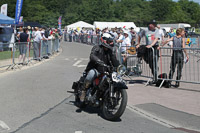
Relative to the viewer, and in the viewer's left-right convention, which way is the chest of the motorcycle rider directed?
facing the viewer and to the right of the viewer

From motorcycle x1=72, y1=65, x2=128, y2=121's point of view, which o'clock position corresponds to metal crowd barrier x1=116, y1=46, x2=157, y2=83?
The metal crowd barrier is roughly at 8 o'clock from the motorcycle.

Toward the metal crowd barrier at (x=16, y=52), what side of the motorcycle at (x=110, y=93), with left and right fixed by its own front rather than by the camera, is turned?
back

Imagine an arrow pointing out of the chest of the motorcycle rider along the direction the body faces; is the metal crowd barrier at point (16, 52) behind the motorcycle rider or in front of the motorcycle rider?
behind

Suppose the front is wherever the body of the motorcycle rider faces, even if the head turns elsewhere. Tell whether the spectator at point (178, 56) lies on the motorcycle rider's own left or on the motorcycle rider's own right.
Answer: on the motorcycle rider's own left
